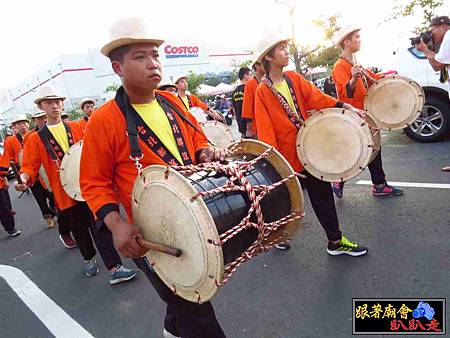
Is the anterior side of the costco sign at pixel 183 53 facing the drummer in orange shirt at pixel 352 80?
yes

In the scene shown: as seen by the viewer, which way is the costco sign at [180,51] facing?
toward the camera
